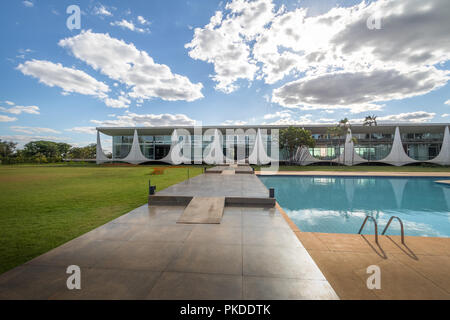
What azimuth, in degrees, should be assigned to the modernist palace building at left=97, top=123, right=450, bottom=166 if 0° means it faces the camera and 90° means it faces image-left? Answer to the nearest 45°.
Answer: approximately 0°
